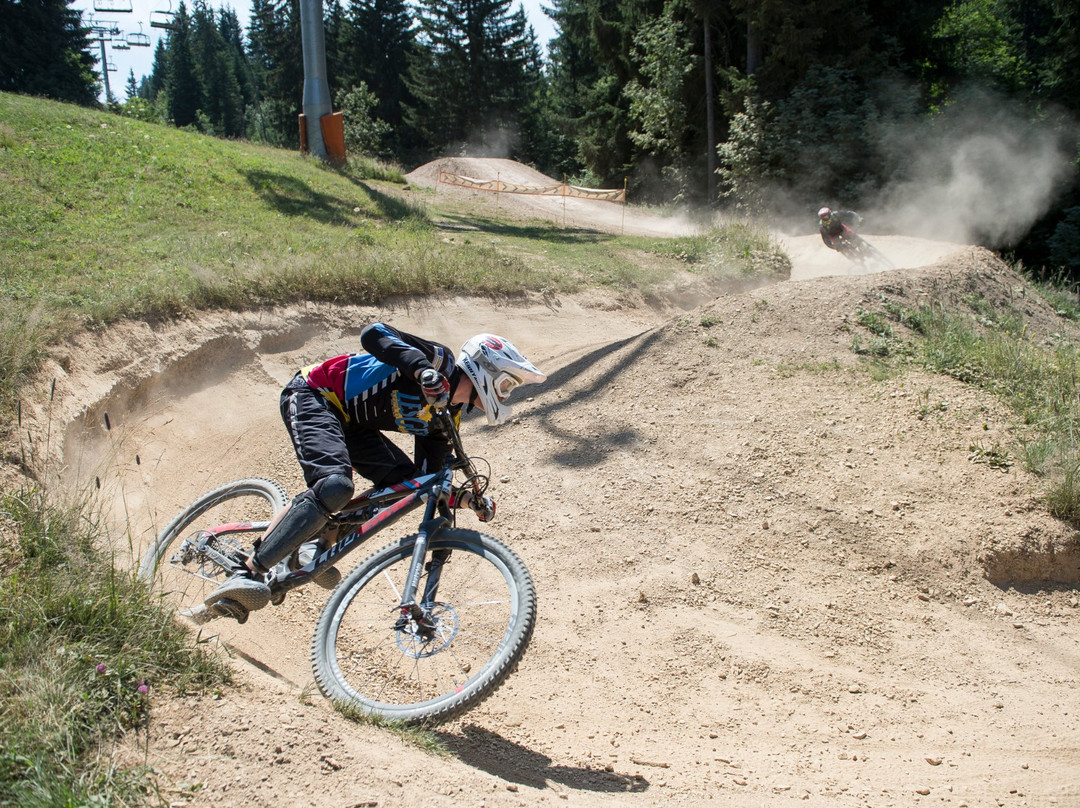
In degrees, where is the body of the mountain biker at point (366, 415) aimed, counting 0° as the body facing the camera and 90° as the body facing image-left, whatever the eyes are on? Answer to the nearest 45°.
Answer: approximately 315°

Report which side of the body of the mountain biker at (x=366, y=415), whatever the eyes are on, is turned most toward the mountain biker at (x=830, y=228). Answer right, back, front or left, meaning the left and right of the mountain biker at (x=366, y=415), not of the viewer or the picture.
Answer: left

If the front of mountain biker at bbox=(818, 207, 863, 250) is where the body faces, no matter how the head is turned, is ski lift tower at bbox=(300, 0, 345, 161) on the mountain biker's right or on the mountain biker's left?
on the mountain biker's right

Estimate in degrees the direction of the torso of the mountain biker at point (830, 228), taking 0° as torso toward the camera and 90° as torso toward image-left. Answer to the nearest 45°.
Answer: approximately 45°

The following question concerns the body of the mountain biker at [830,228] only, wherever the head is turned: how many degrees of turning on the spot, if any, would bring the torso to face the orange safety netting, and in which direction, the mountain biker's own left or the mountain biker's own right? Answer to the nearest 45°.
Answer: approximately 90° to the mountain biker's own right

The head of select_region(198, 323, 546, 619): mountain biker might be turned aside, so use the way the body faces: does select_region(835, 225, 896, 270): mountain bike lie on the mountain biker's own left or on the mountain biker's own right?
on the mountain biker's own left
